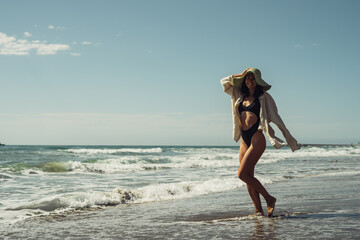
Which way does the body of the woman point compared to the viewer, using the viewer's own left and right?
facing the viewer and to the left of the viewer
